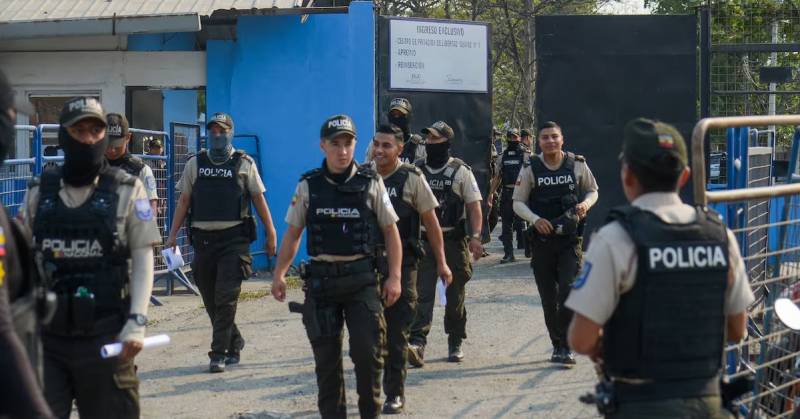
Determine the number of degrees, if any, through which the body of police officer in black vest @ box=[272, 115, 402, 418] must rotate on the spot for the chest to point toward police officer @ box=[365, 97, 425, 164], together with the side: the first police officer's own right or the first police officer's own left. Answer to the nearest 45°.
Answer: approximately 180°

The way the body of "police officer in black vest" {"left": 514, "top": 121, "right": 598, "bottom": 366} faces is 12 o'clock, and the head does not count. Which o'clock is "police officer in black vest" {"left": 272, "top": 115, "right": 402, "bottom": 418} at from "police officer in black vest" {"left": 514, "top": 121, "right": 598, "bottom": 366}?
"police officer in black vest" {"left": 272, "top": 115, "right": 402, "bottom": 418} is roughly at 1 o'clock from "police officer in black vest" {"left": 514, "top": 121, "right": 598, "bottom": 366}.

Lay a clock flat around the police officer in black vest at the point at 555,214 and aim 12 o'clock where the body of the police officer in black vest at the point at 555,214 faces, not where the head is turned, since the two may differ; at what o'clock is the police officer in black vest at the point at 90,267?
the police officer in black vest at the point at 90,267 is roughly at 1 o'clock from the police officer in black vest at the point at 555,214.

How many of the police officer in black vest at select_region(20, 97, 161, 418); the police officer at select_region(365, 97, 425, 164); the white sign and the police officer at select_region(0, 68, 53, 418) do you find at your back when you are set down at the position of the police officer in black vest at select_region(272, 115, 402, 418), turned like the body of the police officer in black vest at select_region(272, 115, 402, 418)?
2

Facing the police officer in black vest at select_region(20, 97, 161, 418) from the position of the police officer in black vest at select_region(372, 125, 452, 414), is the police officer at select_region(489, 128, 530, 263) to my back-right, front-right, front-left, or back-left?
back-right

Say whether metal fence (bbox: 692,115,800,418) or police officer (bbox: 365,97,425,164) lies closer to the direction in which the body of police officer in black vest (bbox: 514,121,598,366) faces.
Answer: the metal fence

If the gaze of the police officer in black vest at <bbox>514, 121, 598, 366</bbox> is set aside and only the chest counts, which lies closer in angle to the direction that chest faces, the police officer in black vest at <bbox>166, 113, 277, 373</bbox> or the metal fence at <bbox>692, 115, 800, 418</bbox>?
the metal fence

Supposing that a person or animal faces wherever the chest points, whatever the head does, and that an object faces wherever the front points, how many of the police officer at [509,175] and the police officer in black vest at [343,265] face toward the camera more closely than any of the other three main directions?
2

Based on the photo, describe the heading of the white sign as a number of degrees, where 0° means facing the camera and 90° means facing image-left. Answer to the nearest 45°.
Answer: approximately 0°

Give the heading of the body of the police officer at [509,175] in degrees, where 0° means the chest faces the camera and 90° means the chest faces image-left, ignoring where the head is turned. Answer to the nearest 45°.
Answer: approximately 0°

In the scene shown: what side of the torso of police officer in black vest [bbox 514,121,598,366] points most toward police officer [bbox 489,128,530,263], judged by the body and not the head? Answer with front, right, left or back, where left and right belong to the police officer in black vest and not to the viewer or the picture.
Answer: back

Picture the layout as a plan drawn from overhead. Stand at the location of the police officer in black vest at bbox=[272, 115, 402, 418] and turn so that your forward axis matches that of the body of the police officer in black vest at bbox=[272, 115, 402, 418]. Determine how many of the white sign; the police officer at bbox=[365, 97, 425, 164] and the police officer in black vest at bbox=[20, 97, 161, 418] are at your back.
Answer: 2

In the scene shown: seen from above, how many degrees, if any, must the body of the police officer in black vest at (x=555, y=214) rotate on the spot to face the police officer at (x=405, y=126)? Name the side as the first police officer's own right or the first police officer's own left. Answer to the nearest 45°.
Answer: approximately 135° to the first police officer's own right
